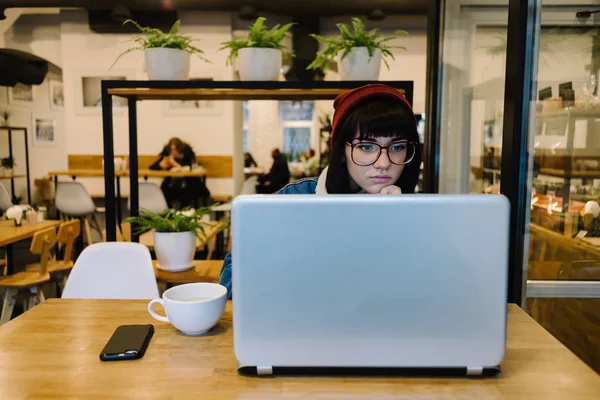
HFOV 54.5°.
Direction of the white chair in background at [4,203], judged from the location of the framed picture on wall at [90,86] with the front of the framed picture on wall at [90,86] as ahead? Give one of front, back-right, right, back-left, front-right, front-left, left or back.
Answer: front-right

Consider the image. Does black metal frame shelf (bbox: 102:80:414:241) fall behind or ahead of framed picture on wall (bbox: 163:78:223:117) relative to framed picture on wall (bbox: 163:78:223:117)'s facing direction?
ahead

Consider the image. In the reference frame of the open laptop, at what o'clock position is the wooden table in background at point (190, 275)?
The wooden table in background is roughly at 11 o'clock from the open laptop.

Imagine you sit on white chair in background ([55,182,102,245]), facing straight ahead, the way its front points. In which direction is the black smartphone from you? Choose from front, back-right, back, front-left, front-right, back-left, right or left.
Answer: back-right

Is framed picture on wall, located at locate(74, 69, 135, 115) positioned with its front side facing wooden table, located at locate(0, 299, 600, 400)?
yes

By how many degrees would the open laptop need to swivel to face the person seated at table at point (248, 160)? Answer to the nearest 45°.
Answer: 0° — it already faces them

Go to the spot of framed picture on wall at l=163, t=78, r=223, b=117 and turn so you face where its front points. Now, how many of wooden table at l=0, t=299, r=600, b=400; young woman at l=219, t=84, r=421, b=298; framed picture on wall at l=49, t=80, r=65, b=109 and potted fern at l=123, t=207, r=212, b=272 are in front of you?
3

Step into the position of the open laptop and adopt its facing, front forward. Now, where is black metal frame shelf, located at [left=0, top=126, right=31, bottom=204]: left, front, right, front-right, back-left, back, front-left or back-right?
front-left

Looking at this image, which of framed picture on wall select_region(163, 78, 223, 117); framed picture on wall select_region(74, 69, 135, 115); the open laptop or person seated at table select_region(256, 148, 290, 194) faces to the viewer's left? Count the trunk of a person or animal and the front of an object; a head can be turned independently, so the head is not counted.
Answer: the person seated at table

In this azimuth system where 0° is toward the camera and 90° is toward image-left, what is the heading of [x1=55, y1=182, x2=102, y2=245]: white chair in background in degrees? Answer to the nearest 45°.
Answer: approximately 225°
